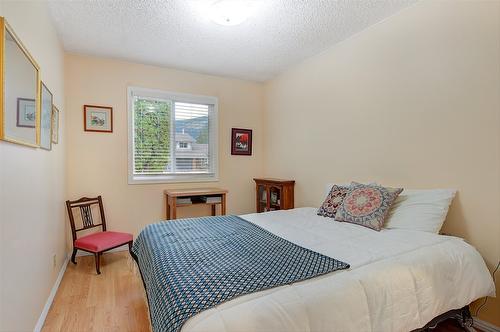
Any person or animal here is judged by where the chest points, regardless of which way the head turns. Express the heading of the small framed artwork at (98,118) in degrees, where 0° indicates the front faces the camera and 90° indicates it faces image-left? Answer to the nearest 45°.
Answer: approximately 0°

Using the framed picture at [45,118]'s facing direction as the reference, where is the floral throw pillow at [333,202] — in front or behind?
in front

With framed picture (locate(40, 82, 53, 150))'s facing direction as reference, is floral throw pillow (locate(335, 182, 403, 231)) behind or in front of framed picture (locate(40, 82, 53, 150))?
in front

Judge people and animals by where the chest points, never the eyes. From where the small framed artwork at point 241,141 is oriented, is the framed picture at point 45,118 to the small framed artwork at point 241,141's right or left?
on its right

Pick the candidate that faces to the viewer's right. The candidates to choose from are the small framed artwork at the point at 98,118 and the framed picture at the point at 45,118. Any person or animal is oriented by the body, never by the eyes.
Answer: the framed picture

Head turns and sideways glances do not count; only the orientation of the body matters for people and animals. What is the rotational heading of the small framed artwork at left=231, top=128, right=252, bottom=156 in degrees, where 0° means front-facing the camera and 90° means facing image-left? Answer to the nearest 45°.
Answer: approximately 315°

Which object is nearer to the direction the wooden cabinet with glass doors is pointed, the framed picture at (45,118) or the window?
the framed picture

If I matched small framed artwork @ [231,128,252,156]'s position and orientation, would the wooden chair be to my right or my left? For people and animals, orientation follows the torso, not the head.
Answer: on my right

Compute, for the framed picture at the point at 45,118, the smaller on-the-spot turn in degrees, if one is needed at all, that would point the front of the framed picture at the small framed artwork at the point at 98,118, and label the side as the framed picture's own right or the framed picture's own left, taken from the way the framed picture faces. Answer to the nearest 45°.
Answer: approximately 45° to the framed picture's own left

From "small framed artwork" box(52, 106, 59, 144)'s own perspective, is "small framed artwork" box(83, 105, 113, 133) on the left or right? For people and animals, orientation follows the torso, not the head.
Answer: on its left

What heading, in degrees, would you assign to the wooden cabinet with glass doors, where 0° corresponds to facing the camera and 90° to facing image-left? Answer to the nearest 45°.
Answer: approximately 45°

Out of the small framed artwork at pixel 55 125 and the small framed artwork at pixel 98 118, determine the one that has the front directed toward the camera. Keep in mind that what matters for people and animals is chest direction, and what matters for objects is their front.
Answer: the small framed artwork at pixel 98 118

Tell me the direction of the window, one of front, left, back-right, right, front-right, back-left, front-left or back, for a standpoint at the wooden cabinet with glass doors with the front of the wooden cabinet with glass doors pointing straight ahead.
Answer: front-right

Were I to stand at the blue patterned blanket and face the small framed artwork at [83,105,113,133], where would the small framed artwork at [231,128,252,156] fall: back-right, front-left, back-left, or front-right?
front-right

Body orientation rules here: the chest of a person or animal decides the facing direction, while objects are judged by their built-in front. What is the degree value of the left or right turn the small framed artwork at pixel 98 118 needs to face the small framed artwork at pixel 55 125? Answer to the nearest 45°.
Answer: approximately 45° to its right

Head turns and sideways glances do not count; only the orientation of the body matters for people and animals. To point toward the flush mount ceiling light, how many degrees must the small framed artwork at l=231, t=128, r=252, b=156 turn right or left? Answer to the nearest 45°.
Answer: approximately 45° to its right

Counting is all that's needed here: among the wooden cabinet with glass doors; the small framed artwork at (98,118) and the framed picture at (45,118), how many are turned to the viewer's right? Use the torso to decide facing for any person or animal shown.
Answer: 1
